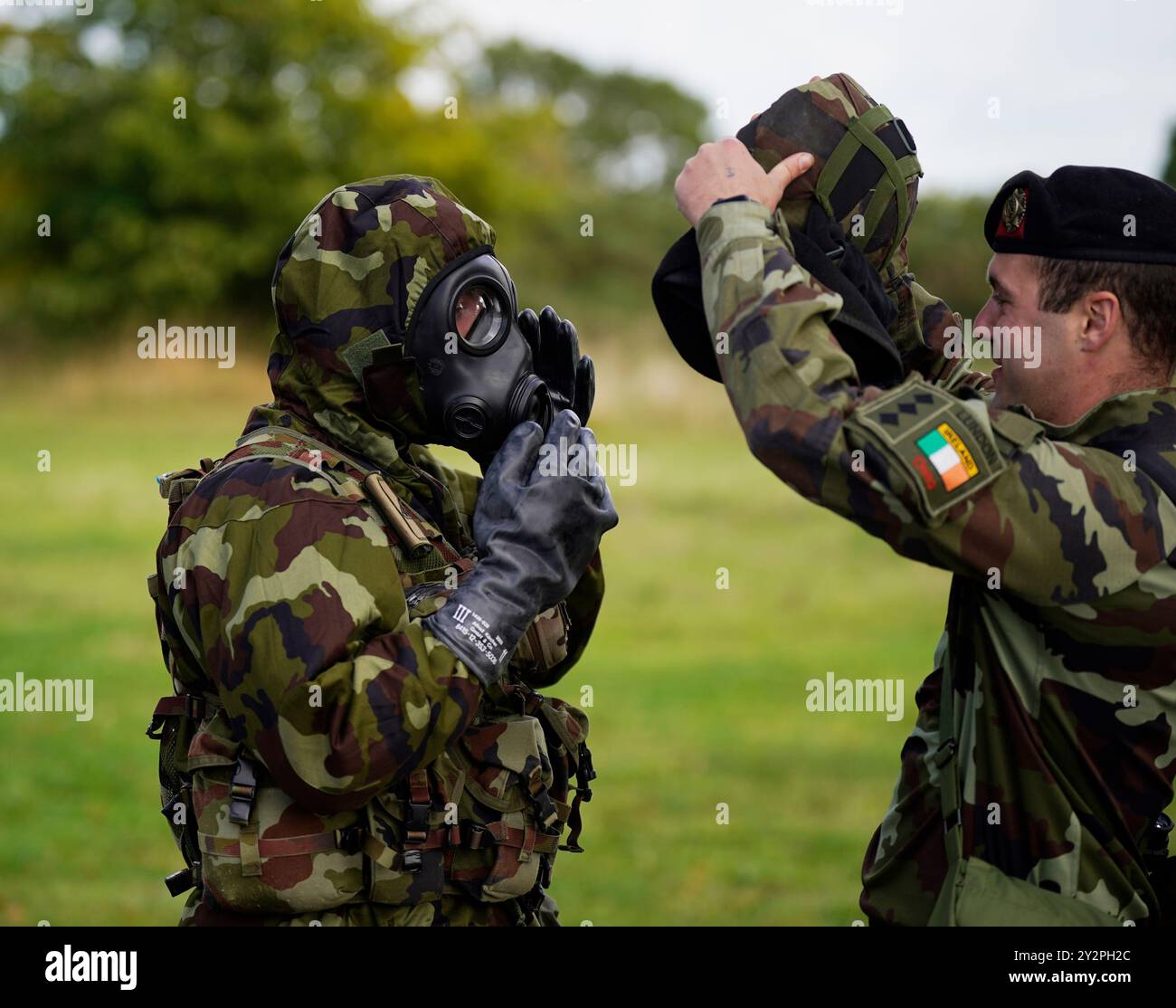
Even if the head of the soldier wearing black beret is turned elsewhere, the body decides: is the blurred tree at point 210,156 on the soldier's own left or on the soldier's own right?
on the soldier's own right

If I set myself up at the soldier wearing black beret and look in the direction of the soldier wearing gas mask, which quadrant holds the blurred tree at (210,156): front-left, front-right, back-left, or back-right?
front-right

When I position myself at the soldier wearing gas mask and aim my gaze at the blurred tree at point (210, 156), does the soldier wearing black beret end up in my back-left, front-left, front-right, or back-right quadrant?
back-right

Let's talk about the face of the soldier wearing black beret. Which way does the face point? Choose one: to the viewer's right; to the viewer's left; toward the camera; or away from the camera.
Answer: to the viewer's left

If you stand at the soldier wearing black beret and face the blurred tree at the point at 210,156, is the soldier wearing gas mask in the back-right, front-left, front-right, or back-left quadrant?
front-left

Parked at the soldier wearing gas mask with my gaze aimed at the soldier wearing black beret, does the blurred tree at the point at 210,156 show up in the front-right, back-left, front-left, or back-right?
back-left

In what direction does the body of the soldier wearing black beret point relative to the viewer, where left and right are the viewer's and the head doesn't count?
facing to the left of the viewer

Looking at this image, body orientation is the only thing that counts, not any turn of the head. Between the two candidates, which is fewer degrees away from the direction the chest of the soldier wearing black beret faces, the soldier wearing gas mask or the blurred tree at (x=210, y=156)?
the soldier wearing gas mask

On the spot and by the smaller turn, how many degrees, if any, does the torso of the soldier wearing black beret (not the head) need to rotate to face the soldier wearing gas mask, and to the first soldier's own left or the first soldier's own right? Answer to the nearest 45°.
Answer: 0° — they already face them

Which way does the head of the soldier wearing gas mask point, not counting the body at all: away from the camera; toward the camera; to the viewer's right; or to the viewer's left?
to the viewer's right
